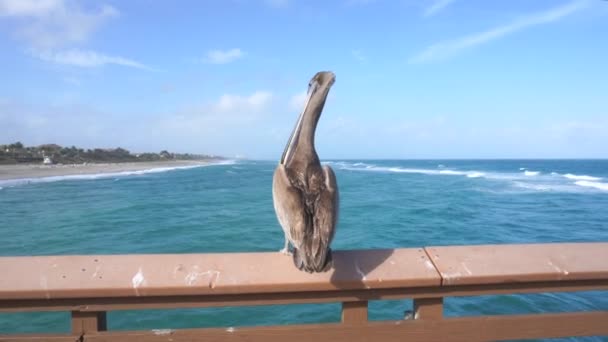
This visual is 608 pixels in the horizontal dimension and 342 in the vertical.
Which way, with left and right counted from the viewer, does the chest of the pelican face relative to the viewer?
facing away from the viewer and to the left of the viewer
